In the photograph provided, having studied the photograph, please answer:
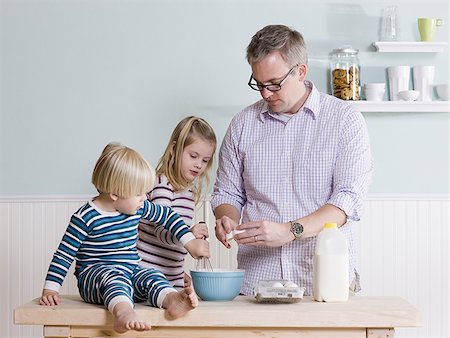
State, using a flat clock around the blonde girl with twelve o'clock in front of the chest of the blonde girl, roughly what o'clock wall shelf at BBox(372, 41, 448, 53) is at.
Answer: The wall shelf is roughly at 9 o'clock from the blonde girl.

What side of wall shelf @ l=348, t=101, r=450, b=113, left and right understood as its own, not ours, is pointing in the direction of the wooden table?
front

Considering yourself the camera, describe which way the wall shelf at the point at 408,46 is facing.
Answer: facing the viewer

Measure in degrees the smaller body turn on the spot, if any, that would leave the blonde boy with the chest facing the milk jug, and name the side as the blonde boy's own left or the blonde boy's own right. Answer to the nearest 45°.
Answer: approximately 45° to the blonde boy's own left

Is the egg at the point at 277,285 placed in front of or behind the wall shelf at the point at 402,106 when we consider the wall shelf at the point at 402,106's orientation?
in front

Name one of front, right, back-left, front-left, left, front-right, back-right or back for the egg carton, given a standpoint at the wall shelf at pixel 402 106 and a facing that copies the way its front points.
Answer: front

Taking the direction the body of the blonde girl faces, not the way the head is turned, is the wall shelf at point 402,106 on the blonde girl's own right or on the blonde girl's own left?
on the blonde girl's own left

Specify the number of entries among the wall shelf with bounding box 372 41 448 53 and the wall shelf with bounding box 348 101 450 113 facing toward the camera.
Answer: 2

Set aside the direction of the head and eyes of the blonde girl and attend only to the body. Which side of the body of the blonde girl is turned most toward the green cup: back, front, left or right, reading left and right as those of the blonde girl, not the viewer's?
left

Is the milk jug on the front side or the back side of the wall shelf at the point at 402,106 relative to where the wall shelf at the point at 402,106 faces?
on the front side

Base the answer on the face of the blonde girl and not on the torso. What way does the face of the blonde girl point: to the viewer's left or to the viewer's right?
to the viewer's right

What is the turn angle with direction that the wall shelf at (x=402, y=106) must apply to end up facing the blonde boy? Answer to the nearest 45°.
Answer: approximately 45° to its right
